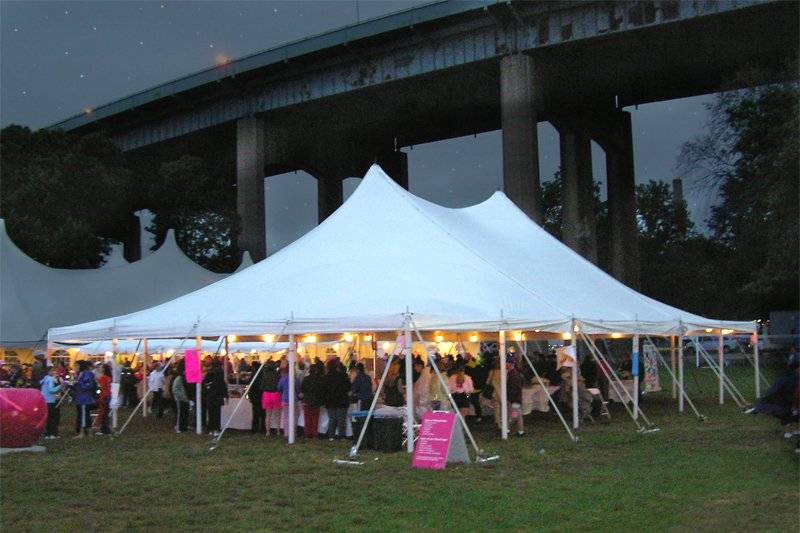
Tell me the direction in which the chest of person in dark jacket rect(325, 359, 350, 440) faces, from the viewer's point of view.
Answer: away from the camera

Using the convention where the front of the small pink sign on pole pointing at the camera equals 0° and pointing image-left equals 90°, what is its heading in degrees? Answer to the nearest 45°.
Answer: approximately 0°

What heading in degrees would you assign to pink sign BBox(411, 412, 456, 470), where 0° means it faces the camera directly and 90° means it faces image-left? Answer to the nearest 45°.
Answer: approximately 0°

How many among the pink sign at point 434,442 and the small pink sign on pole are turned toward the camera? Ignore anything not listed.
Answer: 2

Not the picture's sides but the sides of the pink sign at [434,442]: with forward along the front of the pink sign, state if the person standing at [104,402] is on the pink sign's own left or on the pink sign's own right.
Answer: on the pink sign's own right

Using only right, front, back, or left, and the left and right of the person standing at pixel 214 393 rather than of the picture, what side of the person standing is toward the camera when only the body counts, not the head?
back

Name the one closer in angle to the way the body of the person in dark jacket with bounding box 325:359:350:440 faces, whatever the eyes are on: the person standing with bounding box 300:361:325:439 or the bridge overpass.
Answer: the bridge overpass

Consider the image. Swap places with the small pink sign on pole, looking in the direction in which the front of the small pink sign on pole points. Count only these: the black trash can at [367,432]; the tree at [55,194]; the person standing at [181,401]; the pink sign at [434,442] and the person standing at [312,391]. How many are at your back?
2

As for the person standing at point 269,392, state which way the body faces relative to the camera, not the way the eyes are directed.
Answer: away from the camera
